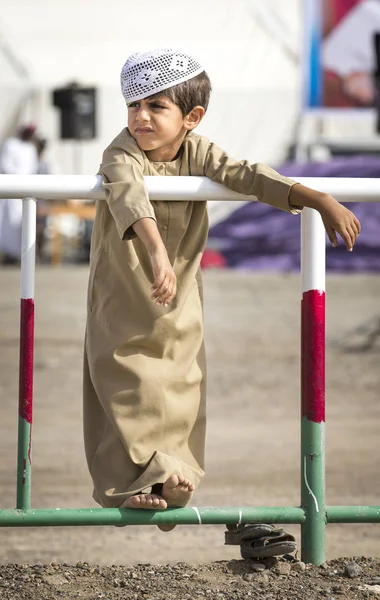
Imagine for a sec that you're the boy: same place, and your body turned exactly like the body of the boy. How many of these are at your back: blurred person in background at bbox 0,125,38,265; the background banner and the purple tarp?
3

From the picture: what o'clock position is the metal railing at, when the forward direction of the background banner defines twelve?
The metal railing is roughly at 12 o'clock from the background banner.

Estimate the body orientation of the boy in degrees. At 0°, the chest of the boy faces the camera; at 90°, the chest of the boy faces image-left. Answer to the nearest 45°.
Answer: approximately 0°

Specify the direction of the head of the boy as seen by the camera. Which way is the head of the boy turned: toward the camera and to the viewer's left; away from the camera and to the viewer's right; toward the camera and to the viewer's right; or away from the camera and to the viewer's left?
toward the camera and to the viewer's left

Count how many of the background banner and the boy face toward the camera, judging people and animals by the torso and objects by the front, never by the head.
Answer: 2

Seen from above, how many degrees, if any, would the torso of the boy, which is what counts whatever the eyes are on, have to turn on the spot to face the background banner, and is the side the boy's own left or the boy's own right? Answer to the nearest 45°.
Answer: approximately 180°

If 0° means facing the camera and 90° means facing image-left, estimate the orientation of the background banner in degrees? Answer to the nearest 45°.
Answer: approximately 0°

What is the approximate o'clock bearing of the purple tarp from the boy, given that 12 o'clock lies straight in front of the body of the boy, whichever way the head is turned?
The purple tarp is roughly at 6 o'clock from the boy.

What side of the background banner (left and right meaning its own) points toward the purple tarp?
front

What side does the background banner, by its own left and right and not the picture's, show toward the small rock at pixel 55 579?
front

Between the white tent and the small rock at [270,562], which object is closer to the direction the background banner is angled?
the small rock
